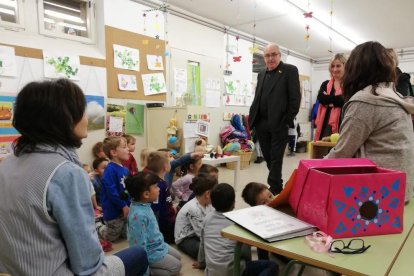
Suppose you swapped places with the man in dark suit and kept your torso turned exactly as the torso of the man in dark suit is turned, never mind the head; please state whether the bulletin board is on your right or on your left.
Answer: on your right

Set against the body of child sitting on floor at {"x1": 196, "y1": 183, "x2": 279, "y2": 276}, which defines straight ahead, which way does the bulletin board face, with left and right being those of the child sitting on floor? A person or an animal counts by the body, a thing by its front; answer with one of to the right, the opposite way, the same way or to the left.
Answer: to the right

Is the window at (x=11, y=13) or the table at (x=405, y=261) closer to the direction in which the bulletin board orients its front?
the table

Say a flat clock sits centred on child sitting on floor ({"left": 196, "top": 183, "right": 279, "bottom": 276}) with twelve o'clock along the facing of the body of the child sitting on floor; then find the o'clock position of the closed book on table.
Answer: The closed book on table is roughly at 4 o'clock from the child sitting on floor.

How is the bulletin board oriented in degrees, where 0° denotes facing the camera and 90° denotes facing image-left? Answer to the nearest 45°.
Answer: approximately 315°

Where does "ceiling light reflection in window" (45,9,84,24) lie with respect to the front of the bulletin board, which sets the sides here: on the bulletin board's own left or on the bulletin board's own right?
on the bulletin board's own right

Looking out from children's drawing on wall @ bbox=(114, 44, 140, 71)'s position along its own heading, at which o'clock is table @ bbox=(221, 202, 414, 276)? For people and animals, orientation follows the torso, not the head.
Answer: The table is roughly at 1 o'clock from the children's drawing on wall.

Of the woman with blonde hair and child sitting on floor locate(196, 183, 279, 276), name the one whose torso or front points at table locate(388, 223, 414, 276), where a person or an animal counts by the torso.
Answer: the woman with blonde hair

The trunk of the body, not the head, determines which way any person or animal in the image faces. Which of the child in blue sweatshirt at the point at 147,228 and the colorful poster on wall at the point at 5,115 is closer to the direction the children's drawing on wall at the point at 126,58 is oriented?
the child in blue sweatshirt

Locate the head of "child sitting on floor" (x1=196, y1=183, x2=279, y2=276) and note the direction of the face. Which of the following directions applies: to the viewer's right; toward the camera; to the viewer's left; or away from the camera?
away from the camera
